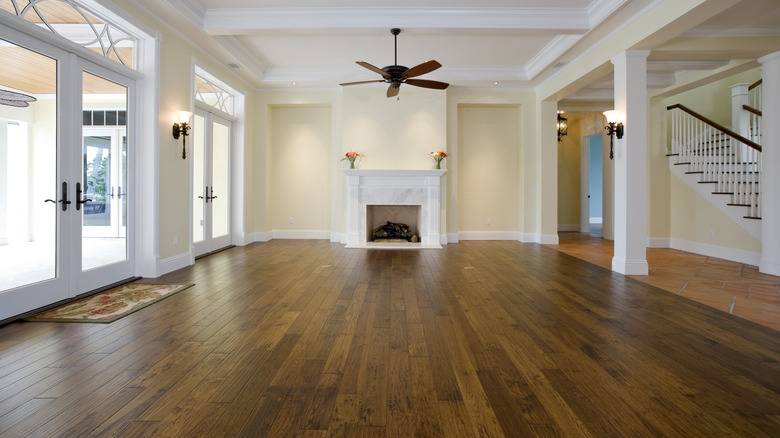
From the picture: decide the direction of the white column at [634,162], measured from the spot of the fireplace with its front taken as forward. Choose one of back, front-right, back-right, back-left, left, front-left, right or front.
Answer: front-left

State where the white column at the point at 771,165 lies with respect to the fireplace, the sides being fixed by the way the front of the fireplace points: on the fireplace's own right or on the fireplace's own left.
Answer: on the fireplace's own left

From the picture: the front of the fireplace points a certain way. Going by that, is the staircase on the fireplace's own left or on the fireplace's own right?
on the fireplace's own left

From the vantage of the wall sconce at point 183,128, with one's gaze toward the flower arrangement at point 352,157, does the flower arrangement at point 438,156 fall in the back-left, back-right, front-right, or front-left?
front-right

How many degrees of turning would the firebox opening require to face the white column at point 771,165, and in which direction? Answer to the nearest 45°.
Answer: approximately 45° to its left

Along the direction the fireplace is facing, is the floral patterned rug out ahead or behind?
ahead

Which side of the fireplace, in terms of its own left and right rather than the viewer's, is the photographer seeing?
front

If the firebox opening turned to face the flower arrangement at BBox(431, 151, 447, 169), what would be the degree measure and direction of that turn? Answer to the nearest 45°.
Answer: approximately 45° to its left

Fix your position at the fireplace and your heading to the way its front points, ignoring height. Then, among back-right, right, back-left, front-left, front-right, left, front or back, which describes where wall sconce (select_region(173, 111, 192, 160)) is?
front-right

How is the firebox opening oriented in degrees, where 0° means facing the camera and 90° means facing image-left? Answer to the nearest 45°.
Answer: approximately 0°

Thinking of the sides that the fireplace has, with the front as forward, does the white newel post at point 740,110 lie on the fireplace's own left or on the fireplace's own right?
on the fireplace's own left
